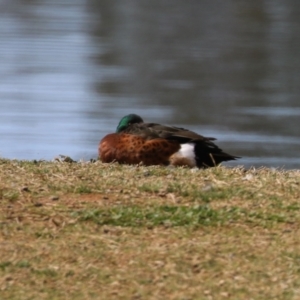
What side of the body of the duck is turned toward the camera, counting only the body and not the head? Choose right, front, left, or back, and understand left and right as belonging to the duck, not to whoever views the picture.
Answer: left
